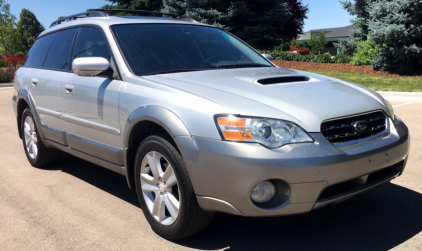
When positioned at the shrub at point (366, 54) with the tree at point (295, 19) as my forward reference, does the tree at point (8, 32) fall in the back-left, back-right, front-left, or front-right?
front-left

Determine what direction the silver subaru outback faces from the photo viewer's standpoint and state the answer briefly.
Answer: facing the viewer and to the right of the viewer

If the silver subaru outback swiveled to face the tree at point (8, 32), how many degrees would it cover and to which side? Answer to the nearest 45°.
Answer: approximately 180°

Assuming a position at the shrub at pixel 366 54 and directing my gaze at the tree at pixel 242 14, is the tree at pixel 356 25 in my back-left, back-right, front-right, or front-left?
front-right

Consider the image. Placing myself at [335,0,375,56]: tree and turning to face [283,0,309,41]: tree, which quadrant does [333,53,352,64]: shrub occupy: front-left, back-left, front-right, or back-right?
back-left

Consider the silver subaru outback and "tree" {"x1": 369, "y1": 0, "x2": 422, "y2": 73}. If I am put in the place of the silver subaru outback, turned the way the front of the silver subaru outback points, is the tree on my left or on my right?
on my left

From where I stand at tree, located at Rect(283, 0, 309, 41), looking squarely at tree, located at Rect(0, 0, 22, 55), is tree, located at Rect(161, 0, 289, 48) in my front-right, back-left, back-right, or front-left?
front-left

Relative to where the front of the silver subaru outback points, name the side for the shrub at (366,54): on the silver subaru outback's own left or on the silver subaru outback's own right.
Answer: on the silver subaru outback's own left

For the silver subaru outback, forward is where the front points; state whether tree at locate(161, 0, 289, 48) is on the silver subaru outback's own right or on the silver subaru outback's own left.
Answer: on the silver subaru outback's own left

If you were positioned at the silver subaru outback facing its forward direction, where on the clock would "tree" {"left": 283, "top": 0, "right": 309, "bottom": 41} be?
The tree is roughly at 8 o'clock from the silver subaru outback.
